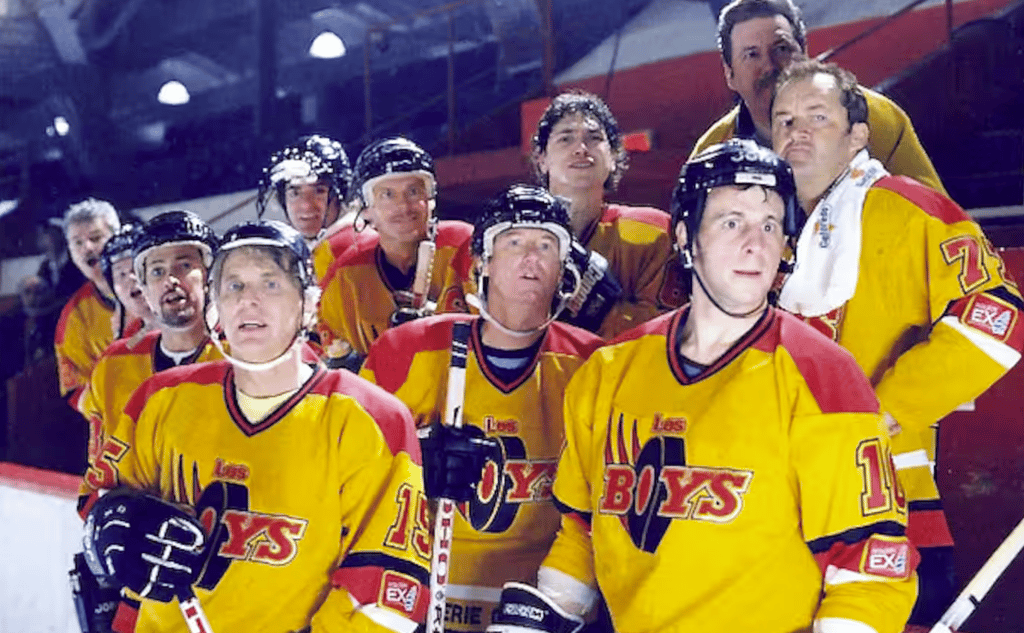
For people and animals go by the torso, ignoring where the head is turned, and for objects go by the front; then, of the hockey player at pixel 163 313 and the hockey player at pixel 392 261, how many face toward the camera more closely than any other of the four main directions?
2

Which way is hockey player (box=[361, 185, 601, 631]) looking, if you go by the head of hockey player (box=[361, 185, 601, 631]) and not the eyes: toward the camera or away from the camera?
toward the camera

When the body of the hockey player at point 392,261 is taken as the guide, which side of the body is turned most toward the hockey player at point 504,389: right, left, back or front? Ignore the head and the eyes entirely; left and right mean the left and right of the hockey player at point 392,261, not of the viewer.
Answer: front

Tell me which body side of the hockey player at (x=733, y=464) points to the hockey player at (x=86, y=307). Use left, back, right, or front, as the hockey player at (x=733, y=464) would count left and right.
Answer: right

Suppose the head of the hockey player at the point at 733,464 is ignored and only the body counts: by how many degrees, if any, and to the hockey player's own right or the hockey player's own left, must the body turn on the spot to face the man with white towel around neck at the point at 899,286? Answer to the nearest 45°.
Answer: approximately 180°

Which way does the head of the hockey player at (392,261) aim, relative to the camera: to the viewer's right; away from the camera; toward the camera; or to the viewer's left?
toward the camera

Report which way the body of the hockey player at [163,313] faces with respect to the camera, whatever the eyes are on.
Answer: toward the camera

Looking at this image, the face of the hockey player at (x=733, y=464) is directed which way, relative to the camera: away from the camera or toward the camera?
toward the camera

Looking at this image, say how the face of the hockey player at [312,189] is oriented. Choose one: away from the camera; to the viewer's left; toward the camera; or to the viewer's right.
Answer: toward the camera

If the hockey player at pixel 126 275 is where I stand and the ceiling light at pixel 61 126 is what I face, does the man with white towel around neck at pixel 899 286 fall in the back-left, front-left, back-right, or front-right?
back-right

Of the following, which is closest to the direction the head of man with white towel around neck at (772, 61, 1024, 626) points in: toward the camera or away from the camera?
toward the camera

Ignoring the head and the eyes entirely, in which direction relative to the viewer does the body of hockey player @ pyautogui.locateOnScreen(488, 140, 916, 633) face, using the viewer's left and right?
facing the viewer and to the left of the viewer

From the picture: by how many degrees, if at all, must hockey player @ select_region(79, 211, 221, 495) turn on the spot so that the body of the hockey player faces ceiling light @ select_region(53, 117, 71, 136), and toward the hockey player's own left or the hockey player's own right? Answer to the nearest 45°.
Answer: approximately 180°

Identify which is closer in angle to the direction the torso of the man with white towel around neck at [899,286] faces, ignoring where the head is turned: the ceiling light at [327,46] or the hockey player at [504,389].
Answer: the hockey player

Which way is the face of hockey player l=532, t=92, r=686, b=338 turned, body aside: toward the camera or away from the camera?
toward the camera

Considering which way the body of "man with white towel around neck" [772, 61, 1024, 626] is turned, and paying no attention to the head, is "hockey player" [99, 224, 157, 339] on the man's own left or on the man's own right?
on the man's own right

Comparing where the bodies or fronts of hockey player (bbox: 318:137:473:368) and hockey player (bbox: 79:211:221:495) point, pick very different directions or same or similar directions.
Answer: same or similar directions

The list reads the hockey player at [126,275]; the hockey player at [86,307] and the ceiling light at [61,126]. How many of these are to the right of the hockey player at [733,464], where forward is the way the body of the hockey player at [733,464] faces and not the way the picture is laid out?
3
